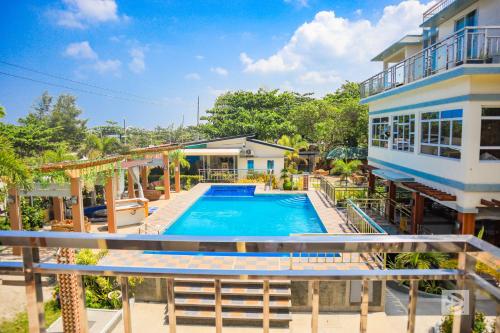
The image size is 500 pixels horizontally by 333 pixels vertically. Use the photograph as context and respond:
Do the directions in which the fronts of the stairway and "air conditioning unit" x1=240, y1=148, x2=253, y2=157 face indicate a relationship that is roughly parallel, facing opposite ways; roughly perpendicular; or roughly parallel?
roughly parallel

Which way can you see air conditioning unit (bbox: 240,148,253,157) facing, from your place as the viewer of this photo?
facing the viewer

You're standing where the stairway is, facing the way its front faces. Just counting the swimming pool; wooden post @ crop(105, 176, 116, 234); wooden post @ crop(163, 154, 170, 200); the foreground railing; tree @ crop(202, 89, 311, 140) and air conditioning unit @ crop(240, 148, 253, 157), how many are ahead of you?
1

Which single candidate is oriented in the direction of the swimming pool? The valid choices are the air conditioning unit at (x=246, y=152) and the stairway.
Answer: the air conditioning unit

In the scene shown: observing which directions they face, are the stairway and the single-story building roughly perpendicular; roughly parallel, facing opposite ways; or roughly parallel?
roughly parallel

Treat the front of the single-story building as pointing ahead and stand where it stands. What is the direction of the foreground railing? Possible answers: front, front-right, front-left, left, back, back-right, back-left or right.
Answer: front

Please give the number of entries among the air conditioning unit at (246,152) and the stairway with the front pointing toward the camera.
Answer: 2

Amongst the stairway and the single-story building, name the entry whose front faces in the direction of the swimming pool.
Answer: the single-story building

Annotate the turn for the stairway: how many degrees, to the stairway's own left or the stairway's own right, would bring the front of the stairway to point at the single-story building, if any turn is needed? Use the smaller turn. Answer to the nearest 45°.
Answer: approximately 180°

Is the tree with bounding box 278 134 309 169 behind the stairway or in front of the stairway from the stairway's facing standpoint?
behind

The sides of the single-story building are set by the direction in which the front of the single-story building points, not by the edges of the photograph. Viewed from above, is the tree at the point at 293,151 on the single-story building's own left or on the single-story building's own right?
on the single-story building's own left

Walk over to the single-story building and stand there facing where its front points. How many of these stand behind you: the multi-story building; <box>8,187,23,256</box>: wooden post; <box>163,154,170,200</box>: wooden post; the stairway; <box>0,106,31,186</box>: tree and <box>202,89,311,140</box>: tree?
1

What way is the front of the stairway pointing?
toward the camera

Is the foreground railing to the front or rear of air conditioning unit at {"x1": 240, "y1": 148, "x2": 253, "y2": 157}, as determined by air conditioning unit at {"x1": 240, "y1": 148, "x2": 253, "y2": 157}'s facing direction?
to the front

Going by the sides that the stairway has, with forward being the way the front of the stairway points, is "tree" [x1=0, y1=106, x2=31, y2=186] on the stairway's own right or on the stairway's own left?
on the stairway's own right

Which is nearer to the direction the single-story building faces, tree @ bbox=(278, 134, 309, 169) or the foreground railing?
the foreground railing

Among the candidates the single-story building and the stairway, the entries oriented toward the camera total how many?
2
